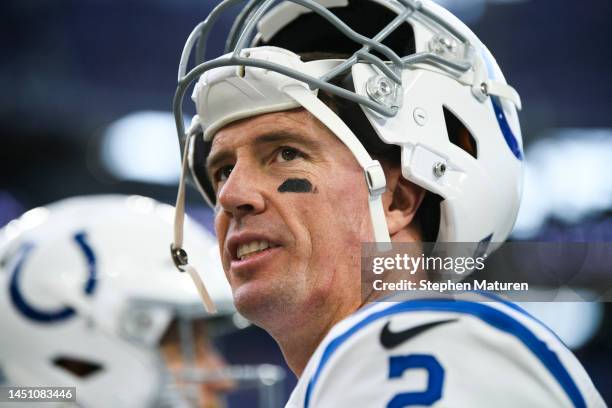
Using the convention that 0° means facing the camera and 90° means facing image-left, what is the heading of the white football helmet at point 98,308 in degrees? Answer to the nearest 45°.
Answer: approximately 270°
